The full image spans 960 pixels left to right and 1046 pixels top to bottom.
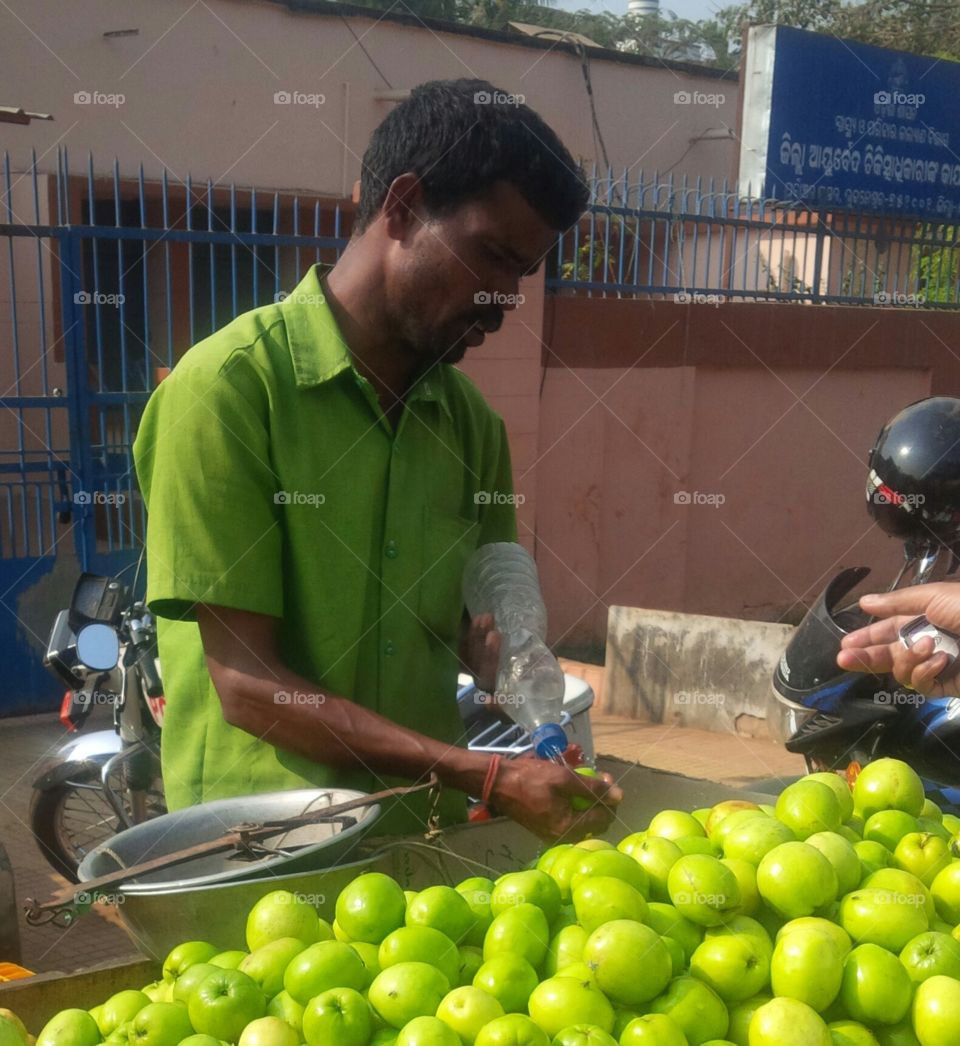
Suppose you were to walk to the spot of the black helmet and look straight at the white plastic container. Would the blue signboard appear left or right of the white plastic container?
right

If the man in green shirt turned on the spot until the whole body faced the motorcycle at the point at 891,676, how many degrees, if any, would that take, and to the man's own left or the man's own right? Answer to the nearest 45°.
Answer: approximately 90° to the man's own left

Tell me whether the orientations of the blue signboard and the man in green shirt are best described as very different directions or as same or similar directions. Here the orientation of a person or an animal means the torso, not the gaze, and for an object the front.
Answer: same or similar directions

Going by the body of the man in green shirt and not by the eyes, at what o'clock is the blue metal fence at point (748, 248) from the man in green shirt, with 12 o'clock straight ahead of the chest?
The blue metal fence is roughly at 8 o'clock from the man in green shirt.

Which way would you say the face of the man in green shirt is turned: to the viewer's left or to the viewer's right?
to the viewer's right

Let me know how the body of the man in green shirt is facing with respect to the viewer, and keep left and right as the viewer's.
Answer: facing the viewer and to the right of the viewer

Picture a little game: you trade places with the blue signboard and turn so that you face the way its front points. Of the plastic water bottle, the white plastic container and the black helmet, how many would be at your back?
0

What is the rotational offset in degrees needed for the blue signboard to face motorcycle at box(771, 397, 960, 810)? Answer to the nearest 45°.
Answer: approximately 45° to its right

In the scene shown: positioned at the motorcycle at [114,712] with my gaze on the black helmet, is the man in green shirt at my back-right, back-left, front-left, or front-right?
front-right

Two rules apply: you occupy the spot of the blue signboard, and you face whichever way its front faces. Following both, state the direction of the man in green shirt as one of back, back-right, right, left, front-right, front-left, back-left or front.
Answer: front-right

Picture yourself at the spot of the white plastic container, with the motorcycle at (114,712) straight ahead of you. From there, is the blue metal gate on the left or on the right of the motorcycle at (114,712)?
right

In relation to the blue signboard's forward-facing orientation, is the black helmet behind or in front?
in front

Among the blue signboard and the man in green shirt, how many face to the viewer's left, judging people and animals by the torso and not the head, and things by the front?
0
